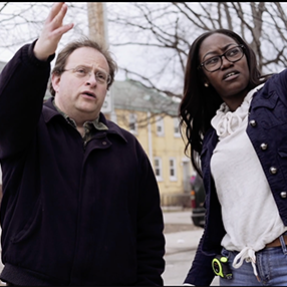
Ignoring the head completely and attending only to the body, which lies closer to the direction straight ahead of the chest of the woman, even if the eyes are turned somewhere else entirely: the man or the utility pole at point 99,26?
the man

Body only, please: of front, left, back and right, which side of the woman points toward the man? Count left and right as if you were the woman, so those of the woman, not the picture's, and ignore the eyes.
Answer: right

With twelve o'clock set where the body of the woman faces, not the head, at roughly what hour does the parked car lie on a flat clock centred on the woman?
The parked car is roughly at 6 o'clock from the woman.

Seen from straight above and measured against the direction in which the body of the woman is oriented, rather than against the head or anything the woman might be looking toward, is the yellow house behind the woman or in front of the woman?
behind

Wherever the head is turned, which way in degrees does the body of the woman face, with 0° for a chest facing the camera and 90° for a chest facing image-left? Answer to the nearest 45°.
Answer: approximately 0°

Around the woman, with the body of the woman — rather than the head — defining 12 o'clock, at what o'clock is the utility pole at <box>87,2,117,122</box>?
The utility pole is roughly at 5 o'clock from the woman.

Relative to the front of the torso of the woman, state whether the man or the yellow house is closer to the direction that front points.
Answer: the man
